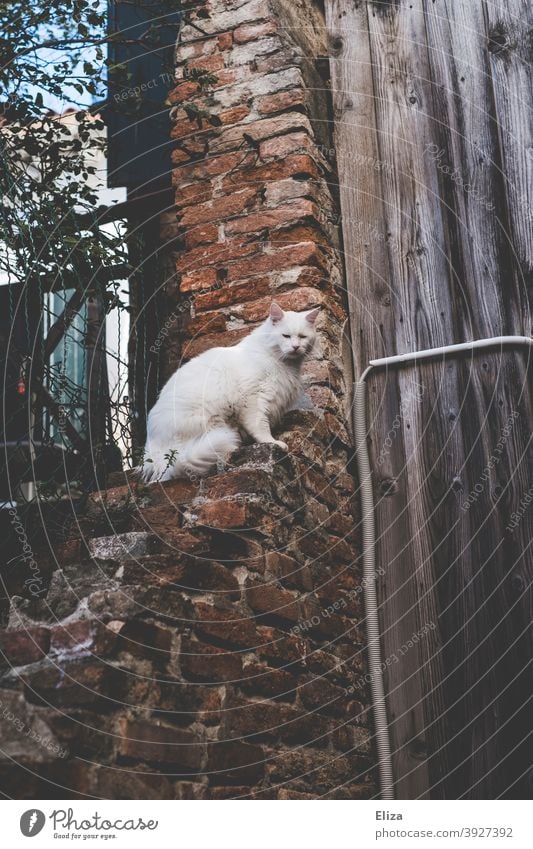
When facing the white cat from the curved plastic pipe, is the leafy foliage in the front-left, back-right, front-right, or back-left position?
front-right

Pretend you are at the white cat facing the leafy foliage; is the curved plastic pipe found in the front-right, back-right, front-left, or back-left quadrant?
back-right

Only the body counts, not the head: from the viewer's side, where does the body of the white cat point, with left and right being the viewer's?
facing to the right of the viewer

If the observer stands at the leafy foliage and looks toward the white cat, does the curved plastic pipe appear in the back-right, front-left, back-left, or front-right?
front-left
